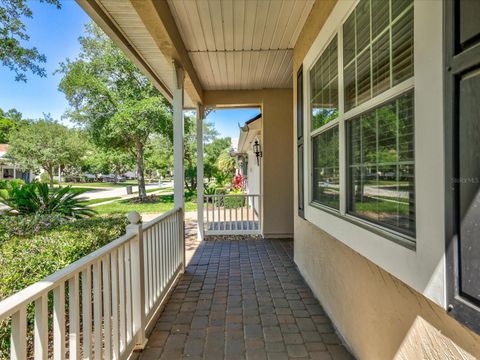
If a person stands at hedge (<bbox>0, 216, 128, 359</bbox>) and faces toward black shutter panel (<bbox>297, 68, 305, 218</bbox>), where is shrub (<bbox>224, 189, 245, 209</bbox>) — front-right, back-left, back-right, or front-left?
front-left

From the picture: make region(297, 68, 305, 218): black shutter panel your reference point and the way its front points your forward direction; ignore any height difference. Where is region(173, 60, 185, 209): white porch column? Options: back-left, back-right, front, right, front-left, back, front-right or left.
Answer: front

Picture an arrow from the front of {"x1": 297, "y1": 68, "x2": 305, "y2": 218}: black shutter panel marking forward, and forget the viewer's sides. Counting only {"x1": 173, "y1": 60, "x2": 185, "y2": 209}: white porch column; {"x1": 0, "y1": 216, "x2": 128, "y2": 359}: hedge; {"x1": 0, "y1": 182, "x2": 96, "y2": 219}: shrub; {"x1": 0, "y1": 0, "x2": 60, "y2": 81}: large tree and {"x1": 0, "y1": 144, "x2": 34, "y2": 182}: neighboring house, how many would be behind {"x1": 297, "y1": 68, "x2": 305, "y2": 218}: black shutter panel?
0

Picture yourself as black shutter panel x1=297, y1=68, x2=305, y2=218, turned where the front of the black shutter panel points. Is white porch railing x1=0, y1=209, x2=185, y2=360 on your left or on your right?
on your left

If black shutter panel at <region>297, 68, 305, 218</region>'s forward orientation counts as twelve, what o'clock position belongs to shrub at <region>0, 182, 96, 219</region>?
The shrub is roughly at 12 o'clock from the black shutter panel.

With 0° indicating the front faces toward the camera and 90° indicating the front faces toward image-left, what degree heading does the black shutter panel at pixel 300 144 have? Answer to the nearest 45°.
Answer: approximately 90°

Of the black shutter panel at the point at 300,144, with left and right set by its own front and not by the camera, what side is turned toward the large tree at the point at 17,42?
front

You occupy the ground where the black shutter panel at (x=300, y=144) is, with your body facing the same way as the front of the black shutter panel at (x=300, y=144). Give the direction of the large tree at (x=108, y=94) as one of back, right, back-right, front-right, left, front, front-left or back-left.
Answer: front-right

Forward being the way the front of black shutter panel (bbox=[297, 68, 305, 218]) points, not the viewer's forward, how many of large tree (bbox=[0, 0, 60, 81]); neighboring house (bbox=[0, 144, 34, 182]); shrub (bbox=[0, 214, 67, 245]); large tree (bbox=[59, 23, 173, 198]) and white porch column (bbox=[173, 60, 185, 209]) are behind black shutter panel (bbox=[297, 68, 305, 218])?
0

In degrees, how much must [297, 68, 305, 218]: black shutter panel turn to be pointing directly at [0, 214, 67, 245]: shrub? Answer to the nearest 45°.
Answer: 0° — it already faces it

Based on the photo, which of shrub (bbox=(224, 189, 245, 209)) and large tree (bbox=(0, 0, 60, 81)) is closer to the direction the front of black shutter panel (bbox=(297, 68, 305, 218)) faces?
the large tree

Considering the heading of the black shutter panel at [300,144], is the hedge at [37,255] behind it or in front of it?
in front

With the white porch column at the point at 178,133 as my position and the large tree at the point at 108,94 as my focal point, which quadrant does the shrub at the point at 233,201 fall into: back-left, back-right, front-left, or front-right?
front-right
